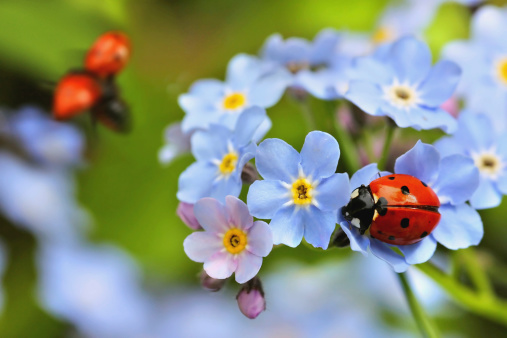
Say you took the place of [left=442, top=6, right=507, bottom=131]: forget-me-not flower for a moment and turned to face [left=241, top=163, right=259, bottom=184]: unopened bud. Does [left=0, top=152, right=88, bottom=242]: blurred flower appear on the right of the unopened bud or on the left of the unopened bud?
right

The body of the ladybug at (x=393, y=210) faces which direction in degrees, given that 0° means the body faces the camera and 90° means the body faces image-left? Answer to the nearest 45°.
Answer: approximately 90°

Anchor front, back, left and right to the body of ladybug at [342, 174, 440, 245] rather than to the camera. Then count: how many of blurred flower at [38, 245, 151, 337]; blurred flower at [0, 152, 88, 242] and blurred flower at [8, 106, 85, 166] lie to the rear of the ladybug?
0

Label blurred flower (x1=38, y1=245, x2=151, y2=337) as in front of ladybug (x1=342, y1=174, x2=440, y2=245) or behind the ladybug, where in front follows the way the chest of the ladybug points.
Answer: in front
